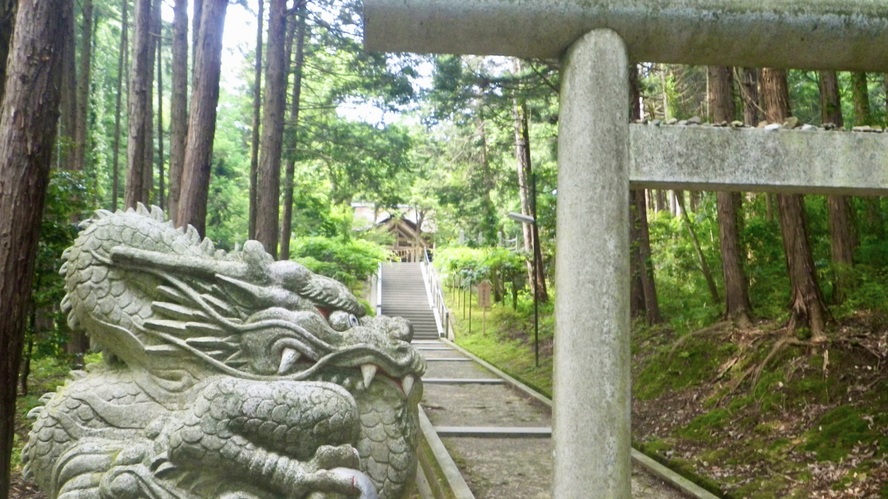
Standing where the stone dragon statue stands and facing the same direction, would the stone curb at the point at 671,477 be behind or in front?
in front

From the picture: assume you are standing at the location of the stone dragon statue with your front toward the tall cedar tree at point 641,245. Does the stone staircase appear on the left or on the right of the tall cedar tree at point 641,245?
left

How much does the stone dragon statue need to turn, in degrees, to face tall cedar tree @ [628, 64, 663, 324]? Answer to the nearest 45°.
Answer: approximately 45° to its left

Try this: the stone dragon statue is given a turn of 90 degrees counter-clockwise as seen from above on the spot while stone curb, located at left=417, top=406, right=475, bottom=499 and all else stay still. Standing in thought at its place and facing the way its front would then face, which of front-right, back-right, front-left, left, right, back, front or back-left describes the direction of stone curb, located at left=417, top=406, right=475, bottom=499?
front-right

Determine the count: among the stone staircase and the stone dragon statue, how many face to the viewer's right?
1

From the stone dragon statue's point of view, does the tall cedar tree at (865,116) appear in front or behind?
in front

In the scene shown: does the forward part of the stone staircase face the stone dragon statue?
yes

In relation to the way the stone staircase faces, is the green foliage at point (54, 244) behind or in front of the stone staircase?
in front

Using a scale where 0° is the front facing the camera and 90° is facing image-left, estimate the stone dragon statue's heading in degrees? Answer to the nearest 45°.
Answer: approximately 270°

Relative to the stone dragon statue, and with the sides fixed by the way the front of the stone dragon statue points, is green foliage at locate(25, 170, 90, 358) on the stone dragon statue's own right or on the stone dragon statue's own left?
on the stone dragon statue's own left

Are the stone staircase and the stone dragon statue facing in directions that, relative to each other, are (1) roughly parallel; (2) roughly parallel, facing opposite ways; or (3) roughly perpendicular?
roughly perpendicular
